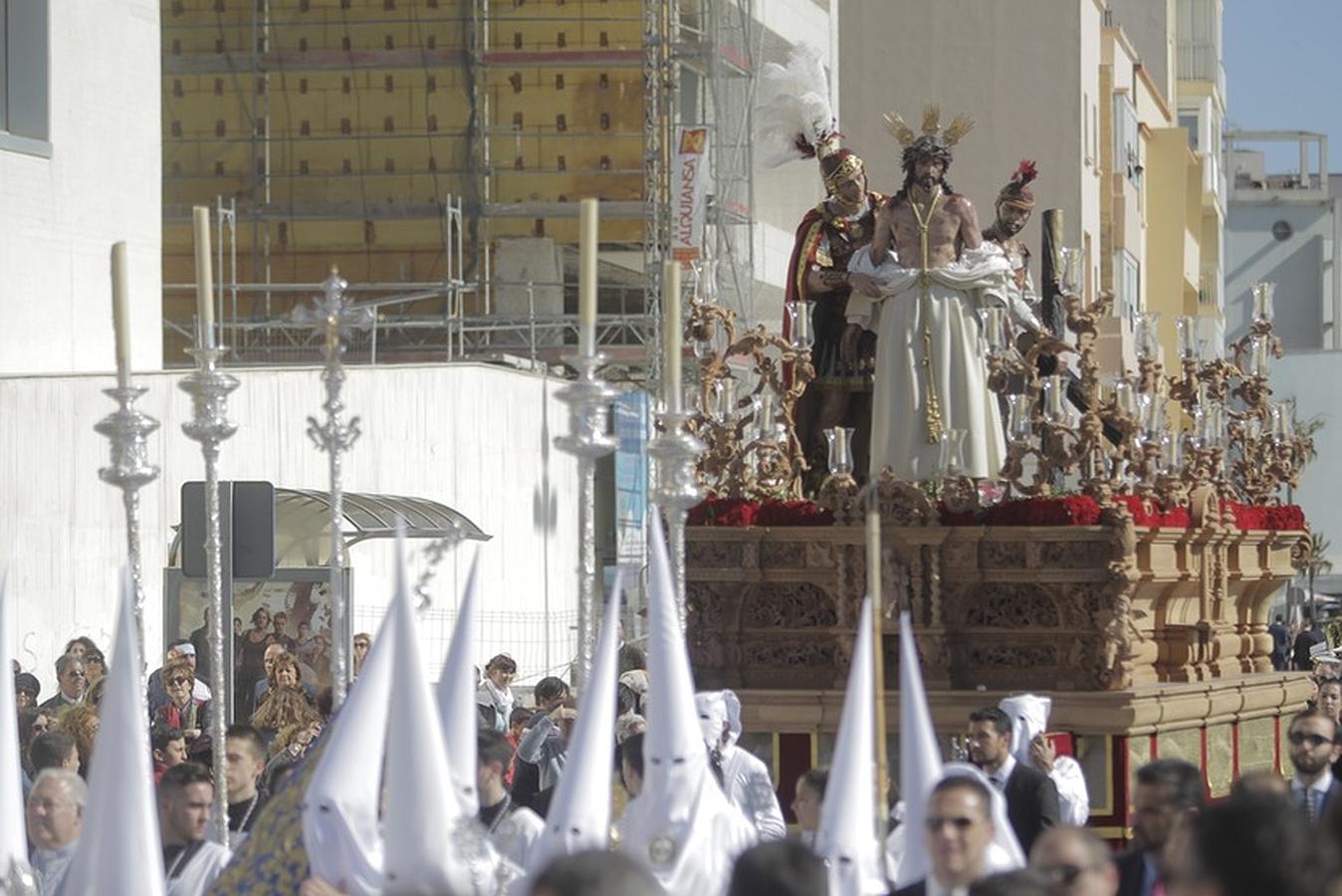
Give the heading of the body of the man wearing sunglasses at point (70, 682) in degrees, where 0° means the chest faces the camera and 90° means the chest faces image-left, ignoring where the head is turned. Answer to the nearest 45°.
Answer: approximately 315°

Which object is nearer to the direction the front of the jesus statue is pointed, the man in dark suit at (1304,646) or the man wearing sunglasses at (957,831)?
the man wearing sunglasses

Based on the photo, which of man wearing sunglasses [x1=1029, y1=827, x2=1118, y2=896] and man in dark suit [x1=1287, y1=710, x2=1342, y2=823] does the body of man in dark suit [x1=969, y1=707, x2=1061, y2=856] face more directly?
the man wearing sunglasses

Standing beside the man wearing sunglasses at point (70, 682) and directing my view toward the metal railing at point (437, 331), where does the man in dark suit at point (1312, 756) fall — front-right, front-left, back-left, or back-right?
back-right

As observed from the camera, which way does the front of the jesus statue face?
facing the viewer

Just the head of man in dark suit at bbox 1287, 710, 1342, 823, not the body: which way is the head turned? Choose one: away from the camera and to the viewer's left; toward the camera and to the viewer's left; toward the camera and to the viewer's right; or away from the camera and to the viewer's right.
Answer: toward the camera and to the viewer's left

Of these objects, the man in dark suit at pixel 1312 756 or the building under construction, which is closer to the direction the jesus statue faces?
the man in dark suit

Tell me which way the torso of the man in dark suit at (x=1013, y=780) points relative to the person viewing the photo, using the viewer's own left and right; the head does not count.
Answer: facing the viewer and to the left of the viewer
